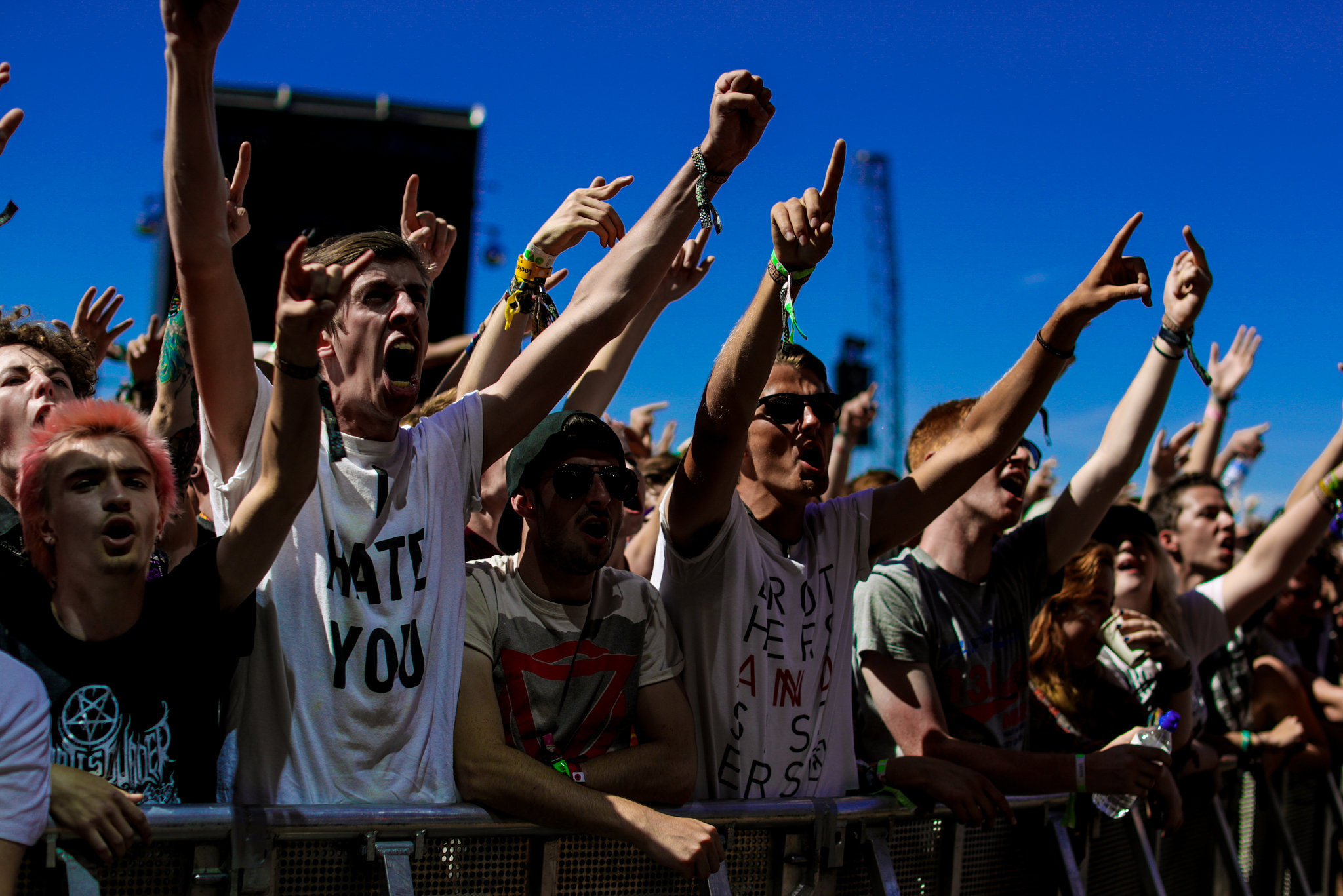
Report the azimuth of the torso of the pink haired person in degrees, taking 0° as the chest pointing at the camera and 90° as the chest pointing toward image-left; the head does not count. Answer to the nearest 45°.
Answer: approximately 0°
